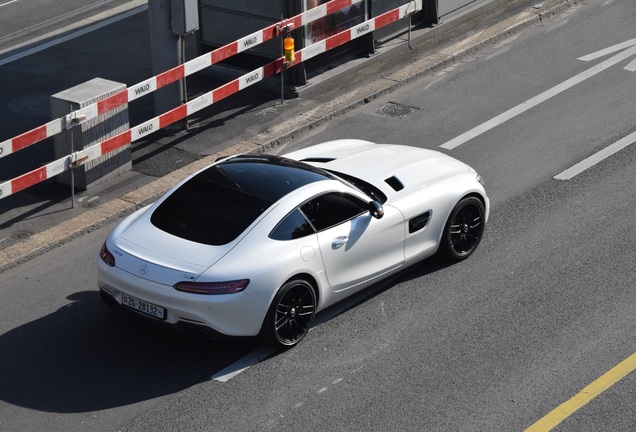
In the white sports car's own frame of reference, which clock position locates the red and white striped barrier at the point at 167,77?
The red and white striped barrier is roughly at 10 o'clock from the white sports car.

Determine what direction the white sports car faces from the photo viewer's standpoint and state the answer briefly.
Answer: facing away from the viewer and to the right of the viewer

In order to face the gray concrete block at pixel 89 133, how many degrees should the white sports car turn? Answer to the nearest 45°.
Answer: approximately 90° to its left

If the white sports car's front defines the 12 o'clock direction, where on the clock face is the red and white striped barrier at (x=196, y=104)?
The red and white striped barrier is roughly at 10 o'clock from the white sports car.
